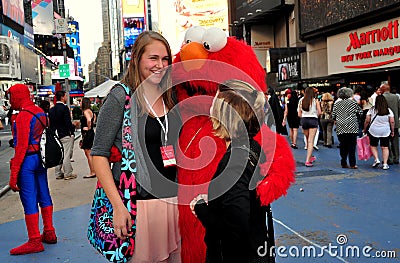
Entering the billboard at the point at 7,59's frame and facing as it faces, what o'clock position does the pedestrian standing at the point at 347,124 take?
The pedestrian standing is roughly at 1 o'clock from the billboard.

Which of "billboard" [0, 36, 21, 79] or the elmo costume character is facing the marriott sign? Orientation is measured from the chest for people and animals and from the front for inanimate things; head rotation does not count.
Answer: the billboard

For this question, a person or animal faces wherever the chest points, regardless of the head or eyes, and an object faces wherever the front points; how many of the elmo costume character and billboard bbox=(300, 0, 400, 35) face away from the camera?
0
